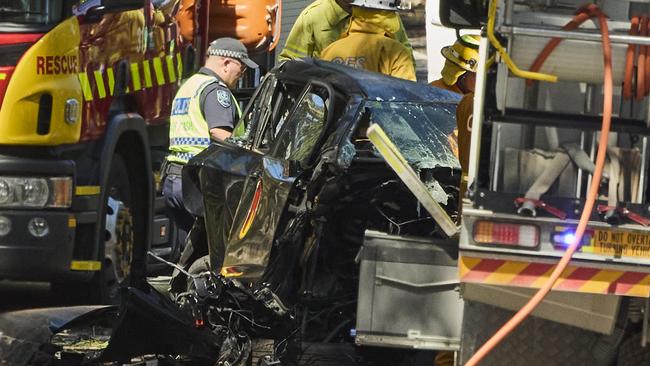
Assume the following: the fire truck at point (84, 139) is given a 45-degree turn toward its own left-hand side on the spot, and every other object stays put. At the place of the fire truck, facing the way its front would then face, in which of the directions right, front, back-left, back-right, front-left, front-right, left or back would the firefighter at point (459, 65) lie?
left

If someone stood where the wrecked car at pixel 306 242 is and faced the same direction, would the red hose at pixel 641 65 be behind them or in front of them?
in front

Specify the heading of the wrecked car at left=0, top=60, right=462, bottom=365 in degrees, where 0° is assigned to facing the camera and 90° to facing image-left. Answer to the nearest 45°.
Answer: approximately 315°

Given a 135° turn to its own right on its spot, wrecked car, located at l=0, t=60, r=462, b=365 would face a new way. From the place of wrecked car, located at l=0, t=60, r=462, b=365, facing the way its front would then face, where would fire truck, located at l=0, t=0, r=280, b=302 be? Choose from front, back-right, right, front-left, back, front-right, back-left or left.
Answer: front-right

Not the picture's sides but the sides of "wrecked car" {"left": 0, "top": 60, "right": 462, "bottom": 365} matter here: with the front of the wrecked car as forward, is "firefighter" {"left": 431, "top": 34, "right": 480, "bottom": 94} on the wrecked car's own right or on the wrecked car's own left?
on the wrecked car's own left

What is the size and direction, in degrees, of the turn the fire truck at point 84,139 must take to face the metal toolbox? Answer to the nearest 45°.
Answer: approximately 90° to its left
